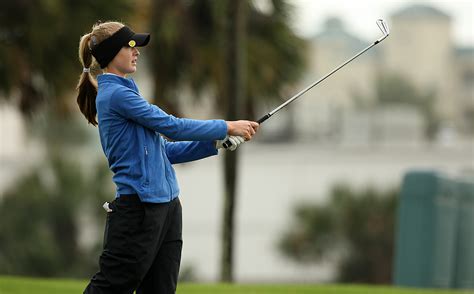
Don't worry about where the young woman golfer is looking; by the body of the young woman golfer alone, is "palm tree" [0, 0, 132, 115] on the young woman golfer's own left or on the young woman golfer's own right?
on the young woman golfer's own left

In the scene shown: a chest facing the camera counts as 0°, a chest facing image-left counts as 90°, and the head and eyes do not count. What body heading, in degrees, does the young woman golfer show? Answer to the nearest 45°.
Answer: approximately 270°

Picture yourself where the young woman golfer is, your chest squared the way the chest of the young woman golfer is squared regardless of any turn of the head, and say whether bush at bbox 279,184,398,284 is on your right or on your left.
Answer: on your left

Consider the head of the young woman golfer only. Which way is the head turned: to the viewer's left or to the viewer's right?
to the viewer's right
